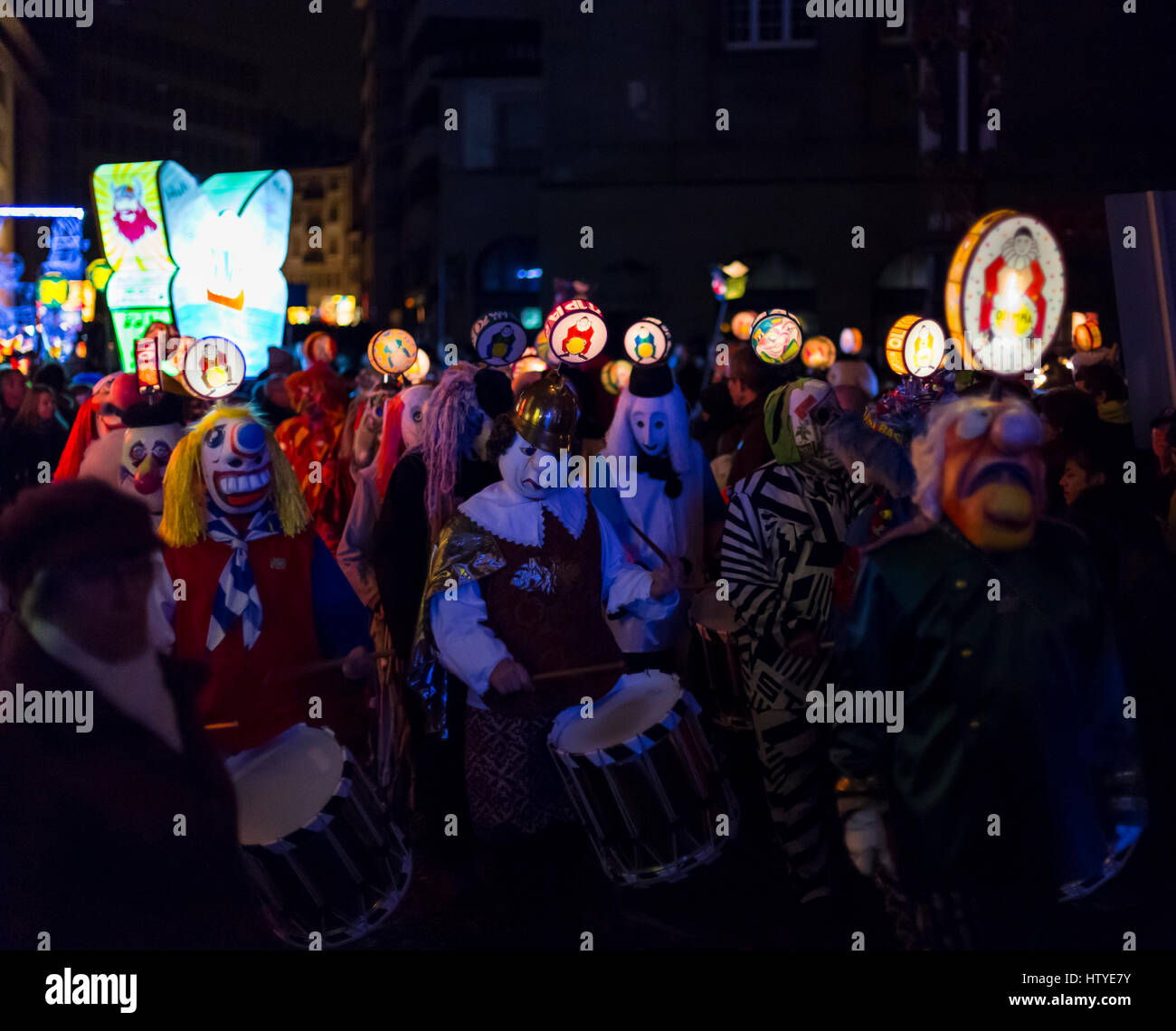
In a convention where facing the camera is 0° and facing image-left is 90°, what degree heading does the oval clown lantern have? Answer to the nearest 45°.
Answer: approximately 315°

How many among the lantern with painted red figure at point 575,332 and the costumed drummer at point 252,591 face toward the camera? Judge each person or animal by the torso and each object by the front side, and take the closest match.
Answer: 2

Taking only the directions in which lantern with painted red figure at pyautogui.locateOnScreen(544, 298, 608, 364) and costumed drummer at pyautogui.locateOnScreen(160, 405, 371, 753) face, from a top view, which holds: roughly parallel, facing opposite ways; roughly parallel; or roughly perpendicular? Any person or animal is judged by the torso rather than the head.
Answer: roughly parallel

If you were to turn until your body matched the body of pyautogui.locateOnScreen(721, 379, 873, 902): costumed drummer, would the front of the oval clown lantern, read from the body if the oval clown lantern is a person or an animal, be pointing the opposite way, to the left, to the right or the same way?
the same way

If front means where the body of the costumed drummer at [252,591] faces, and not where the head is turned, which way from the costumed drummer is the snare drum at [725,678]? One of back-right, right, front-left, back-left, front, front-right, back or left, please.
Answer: back-left

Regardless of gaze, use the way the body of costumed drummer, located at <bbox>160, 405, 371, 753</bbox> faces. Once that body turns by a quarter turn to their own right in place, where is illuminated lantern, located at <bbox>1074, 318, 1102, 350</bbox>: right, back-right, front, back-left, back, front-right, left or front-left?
back-right

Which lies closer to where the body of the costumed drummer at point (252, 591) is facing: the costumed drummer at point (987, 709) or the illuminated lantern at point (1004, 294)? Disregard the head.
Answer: the costumed drummer

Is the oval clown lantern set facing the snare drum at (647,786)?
no

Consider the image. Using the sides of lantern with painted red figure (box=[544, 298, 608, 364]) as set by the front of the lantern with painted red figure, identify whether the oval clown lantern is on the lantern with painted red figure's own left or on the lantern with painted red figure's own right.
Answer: on the lantern with painted red figure's own left

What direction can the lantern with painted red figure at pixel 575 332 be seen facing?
toward the camera

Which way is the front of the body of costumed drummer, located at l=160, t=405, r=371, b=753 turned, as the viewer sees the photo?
toward the camera

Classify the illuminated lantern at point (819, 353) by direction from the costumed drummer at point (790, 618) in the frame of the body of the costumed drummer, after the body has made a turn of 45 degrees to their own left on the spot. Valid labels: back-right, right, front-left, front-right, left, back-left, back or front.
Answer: left
